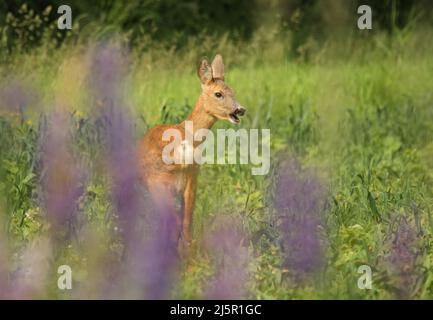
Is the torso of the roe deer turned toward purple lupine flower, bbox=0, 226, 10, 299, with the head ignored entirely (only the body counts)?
no

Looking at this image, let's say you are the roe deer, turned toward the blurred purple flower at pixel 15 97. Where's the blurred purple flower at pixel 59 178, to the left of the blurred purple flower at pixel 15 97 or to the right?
left

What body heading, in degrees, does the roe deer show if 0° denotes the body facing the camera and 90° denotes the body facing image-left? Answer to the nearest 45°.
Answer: approximately 315°

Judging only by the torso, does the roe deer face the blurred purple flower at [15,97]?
no

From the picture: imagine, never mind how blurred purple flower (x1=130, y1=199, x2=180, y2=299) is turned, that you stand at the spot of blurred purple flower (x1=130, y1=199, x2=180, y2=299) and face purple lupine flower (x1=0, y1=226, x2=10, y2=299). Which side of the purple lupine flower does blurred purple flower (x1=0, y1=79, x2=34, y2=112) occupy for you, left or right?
right

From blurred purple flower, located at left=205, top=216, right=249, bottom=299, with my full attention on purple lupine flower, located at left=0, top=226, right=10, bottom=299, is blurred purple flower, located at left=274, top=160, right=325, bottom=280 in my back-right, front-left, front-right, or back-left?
back-right

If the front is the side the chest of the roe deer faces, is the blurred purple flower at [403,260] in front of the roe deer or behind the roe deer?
in front
